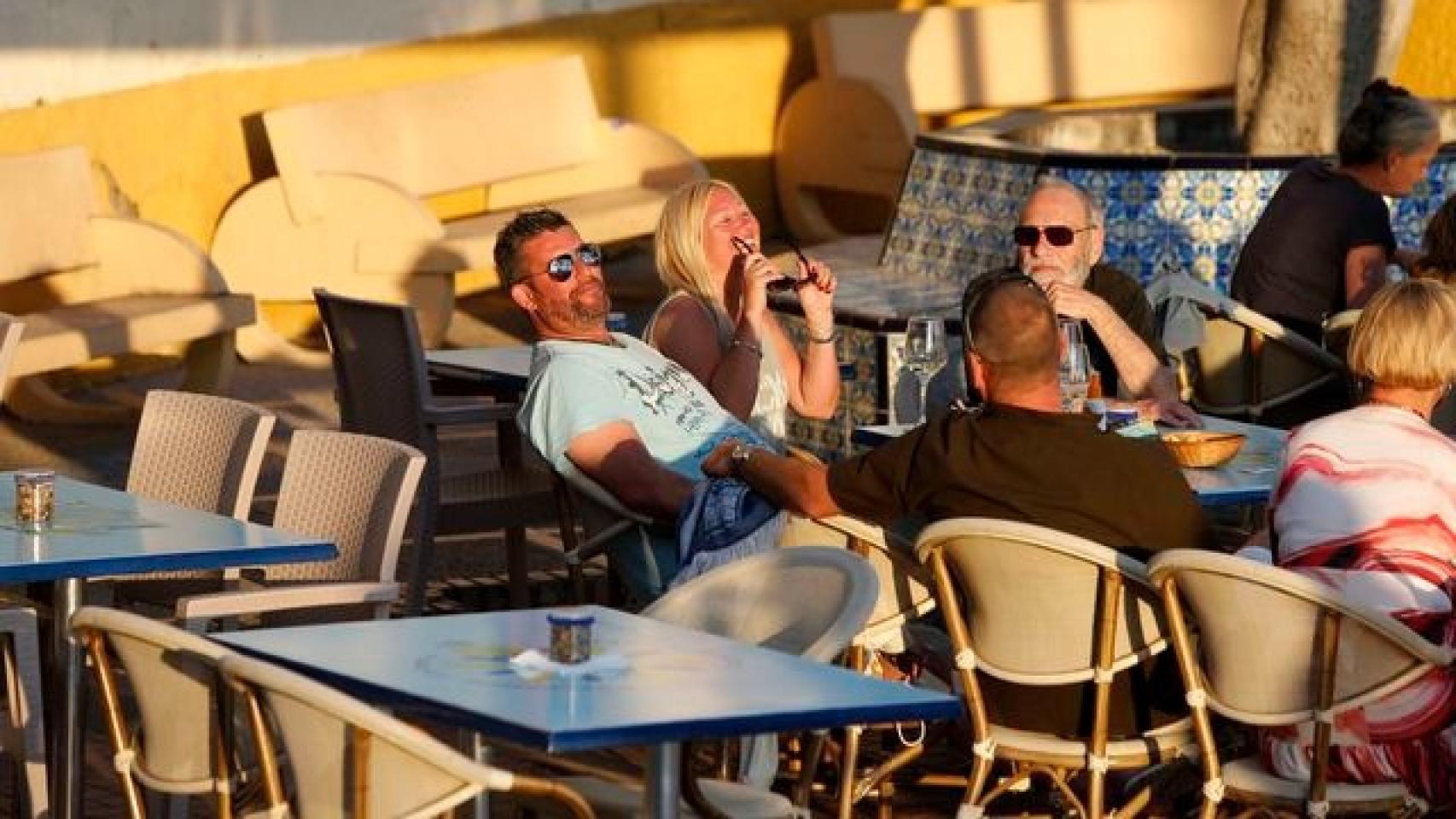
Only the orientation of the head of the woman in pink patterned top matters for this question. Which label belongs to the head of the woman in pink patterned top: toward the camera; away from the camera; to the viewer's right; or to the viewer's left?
away from the camera

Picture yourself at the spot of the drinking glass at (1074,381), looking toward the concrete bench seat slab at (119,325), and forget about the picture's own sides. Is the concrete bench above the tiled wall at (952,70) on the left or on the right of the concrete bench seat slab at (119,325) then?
right

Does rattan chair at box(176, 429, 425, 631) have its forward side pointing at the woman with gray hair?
no

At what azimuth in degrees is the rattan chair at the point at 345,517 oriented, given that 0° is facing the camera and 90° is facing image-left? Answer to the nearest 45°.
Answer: approximately 45°

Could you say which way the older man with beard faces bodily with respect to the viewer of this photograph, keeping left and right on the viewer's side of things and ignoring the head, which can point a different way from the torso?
facing the viewer and to the left of the viewer

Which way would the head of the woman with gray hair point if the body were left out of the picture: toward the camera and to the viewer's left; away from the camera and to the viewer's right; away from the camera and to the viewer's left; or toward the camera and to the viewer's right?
away from the camera and to the viewer's right

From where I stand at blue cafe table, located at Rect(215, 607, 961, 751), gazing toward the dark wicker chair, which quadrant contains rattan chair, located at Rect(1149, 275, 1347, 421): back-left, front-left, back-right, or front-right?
front-right

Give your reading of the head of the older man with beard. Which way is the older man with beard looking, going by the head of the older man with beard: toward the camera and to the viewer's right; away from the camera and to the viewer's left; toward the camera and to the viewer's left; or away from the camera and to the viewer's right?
toward the camera and to the viewer's left

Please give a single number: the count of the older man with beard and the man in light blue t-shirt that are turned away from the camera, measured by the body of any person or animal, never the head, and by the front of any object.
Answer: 0

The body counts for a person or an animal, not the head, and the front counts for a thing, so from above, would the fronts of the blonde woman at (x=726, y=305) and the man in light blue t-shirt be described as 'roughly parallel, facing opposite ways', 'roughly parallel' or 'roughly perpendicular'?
roughly parallel

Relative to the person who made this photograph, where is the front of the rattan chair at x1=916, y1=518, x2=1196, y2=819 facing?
facing away from the viewer and to the right of the viewer

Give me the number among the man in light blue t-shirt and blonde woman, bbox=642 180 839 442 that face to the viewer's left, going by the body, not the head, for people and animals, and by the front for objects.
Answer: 0

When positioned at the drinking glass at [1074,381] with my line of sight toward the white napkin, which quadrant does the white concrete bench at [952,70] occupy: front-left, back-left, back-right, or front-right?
back-right

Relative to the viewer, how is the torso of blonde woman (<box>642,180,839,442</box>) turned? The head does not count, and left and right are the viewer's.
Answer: facing the viewer and to the right of the viewer

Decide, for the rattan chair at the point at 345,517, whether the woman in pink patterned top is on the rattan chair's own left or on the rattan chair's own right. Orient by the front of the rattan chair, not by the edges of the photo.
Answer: on the rattan chair's own left
